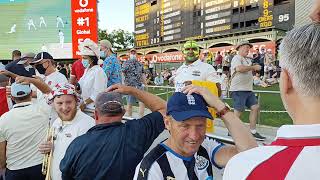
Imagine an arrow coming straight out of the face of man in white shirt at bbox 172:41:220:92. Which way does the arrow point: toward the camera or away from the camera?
toward the camera

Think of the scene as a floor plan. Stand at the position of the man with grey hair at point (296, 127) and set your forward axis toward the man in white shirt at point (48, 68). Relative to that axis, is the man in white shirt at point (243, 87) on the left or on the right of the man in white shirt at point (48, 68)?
right

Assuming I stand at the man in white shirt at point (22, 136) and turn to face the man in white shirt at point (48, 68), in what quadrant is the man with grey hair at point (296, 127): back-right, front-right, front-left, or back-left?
back-right

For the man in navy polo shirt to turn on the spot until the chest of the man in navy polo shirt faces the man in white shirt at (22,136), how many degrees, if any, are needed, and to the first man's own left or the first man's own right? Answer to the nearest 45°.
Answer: approximately 45° to the first man's own left

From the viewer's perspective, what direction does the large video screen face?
toward the camera

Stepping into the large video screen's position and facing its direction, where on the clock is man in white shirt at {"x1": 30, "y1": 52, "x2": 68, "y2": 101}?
The man in white shirt is roughly at 12 o'clock from the large video screen.

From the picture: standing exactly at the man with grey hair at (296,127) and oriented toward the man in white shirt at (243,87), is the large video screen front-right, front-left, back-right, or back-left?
front-left

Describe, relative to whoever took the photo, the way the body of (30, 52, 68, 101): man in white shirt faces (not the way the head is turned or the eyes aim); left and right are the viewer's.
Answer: facing the viewer and to the left of the viewer

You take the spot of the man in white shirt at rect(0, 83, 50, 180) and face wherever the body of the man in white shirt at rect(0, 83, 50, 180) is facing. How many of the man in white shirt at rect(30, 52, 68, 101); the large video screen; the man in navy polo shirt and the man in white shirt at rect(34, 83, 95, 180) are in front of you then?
2

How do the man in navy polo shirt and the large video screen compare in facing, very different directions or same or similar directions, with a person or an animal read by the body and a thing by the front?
very different directions

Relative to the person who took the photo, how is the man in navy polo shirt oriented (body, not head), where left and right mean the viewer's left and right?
facing away from the viewer

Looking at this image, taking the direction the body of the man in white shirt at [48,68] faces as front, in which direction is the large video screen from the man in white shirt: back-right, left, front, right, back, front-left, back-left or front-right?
back-right

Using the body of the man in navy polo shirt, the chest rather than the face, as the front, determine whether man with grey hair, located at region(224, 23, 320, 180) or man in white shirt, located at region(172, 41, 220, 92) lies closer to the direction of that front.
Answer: the man in white shirt

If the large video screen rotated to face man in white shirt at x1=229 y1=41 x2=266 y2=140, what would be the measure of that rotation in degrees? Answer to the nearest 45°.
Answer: approximately 45° to its left
